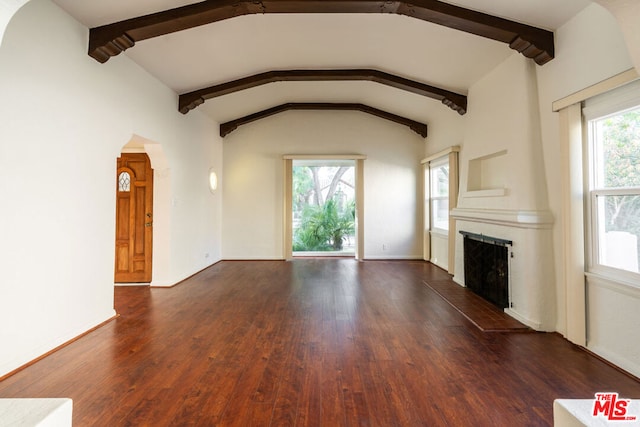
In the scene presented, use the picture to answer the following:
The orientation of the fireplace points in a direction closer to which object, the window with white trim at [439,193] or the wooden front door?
the wooden front door

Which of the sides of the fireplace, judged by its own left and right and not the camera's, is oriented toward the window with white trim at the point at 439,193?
right

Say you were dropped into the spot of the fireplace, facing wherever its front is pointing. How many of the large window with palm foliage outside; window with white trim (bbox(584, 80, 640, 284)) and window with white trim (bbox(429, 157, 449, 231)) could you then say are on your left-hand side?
1

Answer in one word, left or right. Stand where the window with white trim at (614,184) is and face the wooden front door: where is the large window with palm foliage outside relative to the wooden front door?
right

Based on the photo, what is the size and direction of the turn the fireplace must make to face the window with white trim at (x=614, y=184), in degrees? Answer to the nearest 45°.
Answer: approximately 90° to its left

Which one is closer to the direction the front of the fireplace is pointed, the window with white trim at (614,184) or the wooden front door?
the wooden front door

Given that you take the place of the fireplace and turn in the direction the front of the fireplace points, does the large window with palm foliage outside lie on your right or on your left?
on your right

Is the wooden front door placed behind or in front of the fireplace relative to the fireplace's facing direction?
in front

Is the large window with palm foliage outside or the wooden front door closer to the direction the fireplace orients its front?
the wooden front door

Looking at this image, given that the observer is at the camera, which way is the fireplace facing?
facing the viewer and to the left of the viewer

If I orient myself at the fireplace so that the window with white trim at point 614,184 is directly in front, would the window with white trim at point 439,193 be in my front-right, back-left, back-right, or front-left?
back-left
